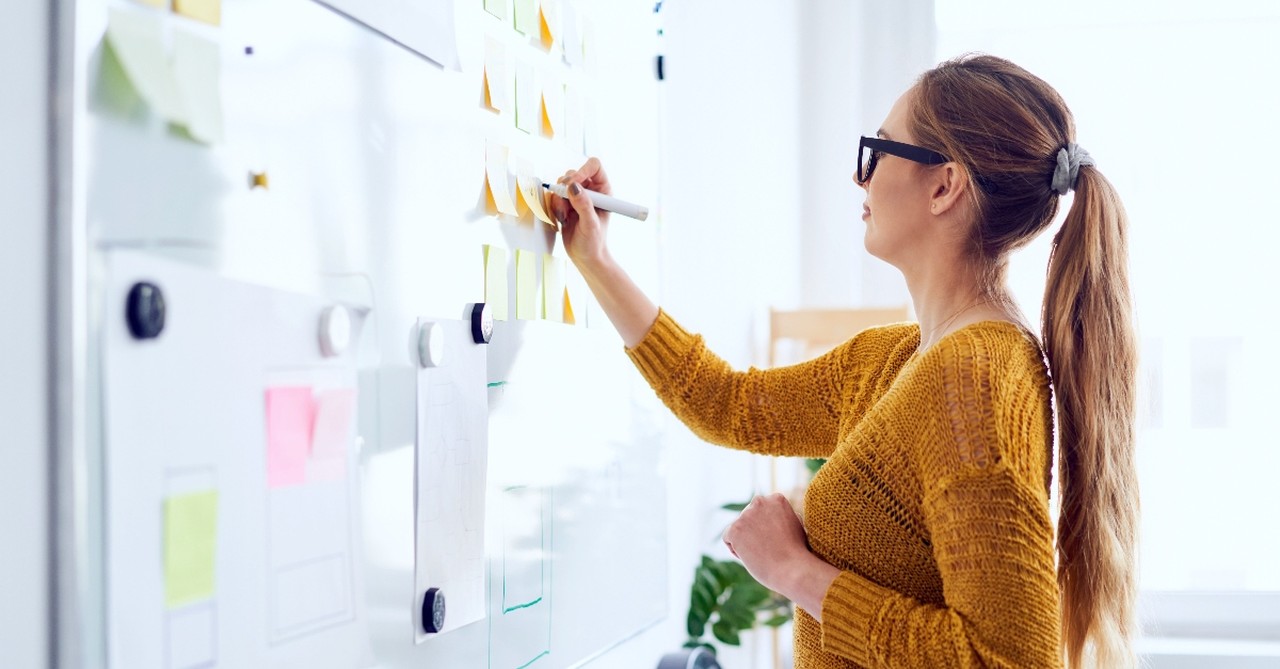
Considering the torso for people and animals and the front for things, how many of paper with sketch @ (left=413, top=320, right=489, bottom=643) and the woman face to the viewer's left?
1

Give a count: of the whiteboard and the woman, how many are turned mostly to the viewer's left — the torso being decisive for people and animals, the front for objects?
1

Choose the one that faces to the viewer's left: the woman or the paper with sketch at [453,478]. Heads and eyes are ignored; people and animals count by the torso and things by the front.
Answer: the woman

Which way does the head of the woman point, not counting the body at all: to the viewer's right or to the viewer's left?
to the viewer's left

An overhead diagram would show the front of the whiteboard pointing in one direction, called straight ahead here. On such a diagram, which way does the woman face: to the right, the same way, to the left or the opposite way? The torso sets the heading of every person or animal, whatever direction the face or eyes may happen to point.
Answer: the opposite way

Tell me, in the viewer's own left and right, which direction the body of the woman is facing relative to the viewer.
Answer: facing to the left of the viewer

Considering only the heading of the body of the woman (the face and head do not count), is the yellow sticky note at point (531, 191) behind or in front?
in front

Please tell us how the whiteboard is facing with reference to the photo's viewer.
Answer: facing the viewer and to the right of the viewer

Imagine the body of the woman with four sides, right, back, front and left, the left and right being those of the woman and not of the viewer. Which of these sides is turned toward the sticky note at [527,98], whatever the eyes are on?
front
